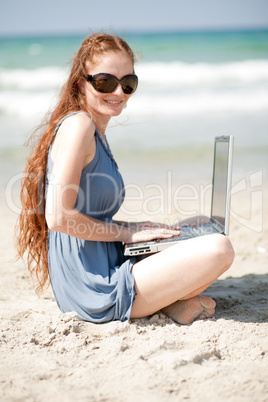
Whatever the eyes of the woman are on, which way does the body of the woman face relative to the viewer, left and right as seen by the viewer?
facing to the right of the viewer
